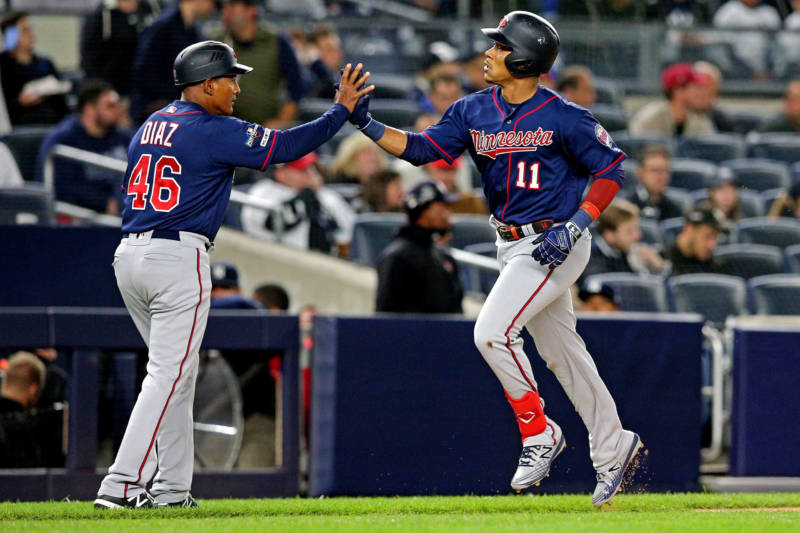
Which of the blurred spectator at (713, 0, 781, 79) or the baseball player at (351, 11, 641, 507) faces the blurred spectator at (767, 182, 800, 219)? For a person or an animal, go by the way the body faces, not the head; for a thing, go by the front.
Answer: the blurred spectator at (713, 0, 781, 79)

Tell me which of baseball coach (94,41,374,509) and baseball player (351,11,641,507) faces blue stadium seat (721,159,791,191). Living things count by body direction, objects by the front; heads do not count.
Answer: baseball coach (94,41,374,509)

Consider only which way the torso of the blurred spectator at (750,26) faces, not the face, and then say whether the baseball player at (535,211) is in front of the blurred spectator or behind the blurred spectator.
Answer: in front

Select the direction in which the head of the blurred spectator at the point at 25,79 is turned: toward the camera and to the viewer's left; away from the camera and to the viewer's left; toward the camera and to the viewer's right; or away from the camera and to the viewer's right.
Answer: toward the camera and to the viewer's right

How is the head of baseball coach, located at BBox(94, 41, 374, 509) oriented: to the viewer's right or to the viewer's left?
to the viewer's right

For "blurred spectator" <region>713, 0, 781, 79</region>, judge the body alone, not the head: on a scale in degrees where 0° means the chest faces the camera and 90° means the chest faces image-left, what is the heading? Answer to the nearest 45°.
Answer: approximately 0°

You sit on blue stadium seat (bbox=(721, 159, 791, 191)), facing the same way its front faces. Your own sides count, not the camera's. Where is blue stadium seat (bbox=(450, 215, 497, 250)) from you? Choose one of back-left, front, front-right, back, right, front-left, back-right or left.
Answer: front-right

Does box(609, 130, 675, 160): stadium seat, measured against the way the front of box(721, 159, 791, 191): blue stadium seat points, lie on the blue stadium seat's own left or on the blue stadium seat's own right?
on the blue stadium seat's own right

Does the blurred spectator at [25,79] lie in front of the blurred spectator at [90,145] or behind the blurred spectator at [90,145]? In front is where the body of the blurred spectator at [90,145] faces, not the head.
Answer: behind

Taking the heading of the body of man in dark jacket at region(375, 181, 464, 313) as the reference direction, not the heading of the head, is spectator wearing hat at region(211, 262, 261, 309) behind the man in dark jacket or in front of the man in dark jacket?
behind

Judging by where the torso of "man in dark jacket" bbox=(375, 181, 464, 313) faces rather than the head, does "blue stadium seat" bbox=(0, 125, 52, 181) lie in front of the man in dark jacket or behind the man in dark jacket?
behind

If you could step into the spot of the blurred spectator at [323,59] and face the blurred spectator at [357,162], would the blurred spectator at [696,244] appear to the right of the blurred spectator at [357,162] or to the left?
left

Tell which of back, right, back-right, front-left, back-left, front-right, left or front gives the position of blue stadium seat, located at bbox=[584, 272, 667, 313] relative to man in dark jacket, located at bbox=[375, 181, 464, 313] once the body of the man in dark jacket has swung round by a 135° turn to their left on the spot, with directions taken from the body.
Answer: right
